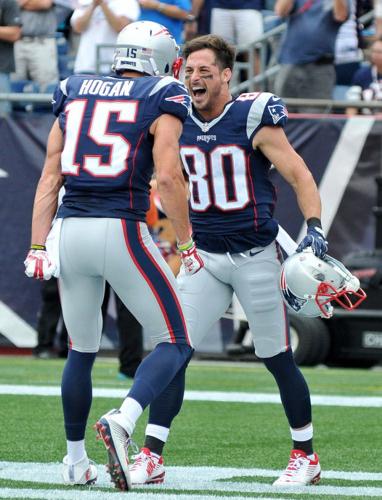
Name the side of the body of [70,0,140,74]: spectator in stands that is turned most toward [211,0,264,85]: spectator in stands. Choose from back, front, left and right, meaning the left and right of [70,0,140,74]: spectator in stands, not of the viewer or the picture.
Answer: left

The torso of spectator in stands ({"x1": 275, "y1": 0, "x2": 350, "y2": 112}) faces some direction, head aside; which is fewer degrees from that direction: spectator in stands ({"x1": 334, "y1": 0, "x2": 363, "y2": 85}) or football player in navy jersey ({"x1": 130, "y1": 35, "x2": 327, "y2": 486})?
the football player in navy jersey

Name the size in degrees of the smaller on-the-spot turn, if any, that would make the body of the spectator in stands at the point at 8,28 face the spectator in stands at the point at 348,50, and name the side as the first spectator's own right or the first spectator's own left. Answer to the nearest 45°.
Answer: approximately 90° to the first spectator's own left

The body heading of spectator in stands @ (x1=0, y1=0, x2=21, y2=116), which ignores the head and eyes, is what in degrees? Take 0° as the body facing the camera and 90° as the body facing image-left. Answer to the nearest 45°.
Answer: approximately 0°
